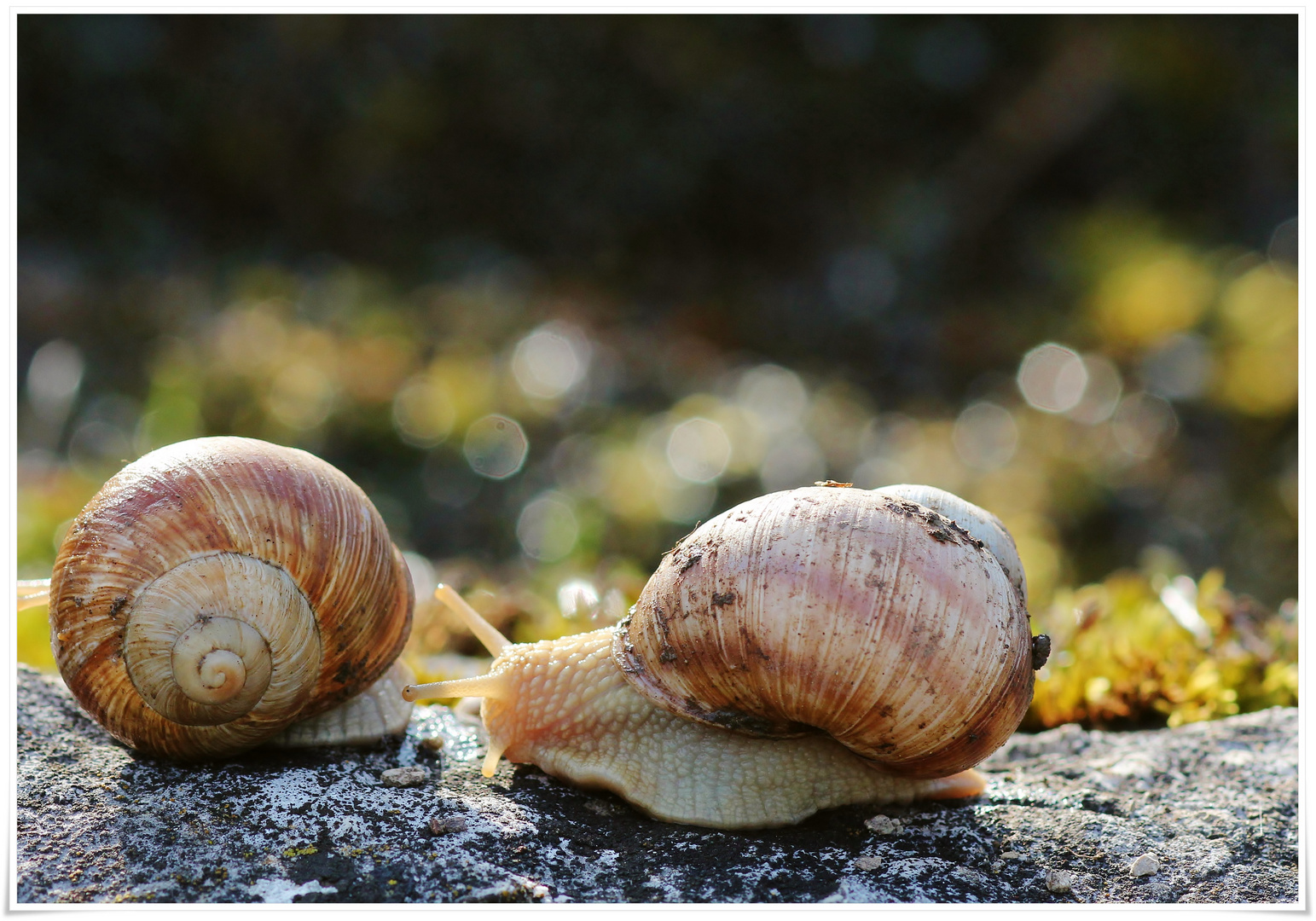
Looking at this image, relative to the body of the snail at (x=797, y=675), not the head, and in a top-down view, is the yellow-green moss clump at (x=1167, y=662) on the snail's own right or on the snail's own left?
on the snail's own right

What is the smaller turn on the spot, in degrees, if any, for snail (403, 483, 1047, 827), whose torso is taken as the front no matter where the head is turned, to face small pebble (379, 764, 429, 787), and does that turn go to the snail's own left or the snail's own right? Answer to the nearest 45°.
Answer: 0° — it already faces it

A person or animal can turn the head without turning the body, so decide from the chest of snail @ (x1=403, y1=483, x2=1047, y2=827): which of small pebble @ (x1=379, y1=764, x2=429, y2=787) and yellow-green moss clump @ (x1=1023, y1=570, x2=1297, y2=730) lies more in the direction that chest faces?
the small pebble

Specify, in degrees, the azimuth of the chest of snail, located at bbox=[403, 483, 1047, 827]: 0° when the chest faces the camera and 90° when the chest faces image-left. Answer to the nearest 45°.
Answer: approximately 90°
